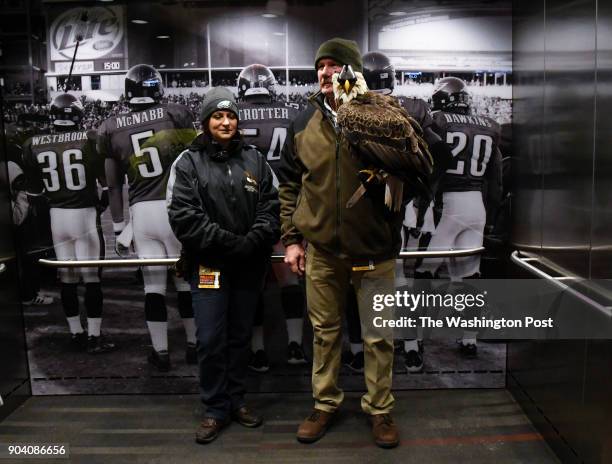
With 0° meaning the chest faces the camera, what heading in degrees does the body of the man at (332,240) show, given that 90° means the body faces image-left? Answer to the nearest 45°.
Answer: approximately 0°
